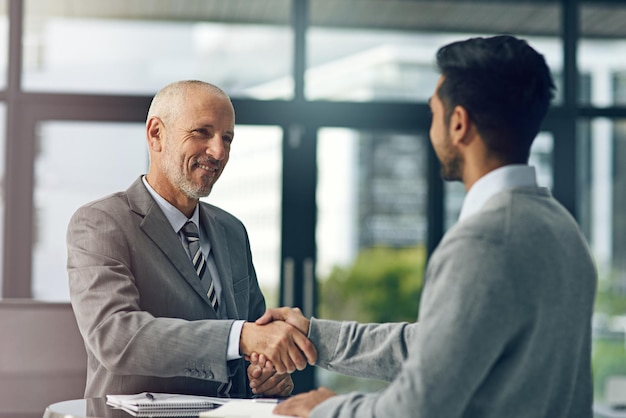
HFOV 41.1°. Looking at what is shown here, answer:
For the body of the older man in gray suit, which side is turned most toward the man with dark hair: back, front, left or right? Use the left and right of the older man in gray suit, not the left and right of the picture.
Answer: front

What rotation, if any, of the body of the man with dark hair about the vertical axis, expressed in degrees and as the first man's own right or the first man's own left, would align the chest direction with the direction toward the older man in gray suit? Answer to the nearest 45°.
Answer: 0° — they already face them

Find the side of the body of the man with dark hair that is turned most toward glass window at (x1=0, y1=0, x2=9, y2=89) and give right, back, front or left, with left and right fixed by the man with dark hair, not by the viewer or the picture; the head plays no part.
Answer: front

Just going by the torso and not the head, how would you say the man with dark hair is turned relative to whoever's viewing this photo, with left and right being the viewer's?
facing away from the viewer and to the left of the viewer

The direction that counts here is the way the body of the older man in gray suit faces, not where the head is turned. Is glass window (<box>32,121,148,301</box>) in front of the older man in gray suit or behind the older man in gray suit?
behind

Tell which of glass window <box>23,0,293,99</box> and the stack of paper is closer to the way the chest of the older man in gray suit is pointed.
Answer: the stack of paper

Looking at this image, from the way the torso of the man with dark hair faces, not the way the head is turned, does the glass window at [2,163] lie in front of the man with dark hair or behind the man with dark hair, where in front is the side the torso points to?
in front

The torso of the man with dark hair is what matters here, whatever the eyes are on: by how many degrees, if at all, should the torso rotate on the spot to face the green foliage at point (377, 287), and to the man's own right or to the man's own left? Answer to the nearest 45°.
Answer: approximately 45° to the man's own right

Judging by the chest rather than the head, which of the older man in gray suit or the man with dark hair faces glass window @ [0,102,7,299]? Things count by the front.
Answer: the man with dark hair

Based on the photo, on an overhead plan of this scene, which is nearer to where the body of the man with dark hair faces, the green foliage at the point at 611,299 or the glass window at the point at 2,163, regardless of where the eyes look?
the glass window

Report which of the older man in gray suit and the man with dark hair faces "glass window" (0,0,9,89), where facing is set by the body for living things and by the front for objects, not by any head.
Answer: the man with dark hair

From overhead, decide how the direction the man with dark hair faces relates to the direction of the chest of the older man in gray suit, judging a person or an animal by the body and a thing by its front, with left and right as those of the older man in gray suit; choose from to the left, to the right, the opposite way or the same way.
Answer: the opposite way
